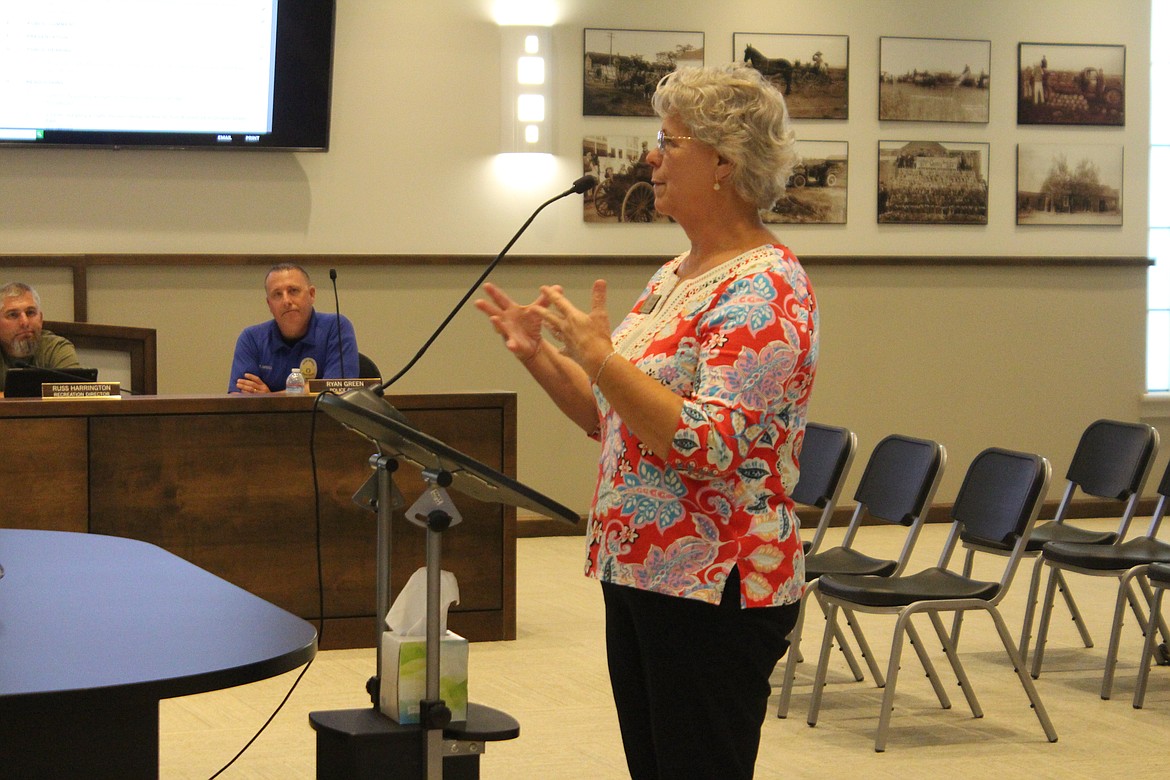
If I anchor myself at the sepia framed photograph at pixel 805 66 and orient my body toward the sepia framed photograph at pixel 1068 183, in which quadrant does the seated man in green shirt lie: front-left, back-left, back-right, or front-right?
back-right

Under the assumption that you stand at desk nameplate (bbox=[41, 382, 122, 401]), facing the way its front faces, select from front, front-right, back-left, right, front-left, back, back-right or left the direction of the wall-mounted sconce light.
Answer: back-left
